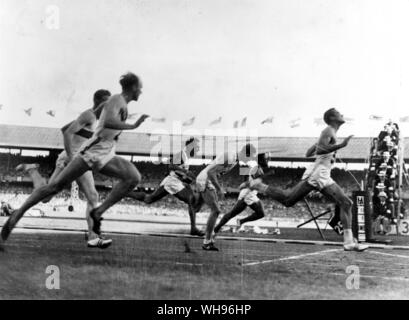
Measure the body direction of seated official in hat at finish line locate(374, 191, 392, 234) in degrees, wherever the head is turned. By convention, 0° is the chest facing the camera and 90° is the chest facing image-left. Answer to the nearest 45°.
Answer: approximately 0°
